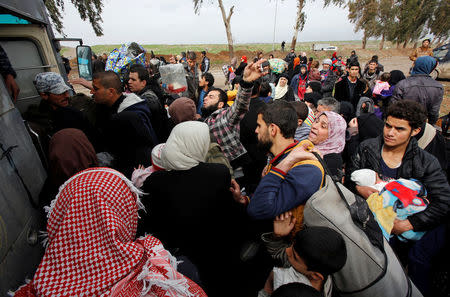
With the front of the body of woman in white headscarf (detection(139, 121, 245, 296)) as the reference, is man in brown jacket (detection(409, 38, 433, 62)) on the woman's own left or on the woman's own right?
on the woman's own right

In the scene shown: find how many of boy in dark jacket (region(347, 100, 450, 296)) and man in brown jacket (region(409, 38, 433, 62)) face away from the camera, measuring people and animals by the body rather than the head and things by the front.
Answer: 0

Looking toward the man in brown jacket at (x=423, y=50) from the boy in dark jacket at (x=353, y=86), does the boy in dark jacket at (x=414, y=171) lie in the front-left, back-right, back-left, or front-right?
back-right

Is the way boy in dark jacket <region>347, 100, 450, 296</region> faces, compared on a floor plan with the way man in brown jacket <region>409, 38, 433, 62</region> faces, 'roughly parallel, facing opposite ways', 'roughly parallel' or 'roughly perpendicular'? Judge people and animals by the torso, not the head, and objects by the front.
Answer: roughly parallel

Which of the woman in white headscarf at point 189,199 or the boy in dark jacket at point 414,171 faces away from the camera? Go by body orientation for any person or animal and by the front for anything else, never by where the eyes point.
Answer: the woman in white headscarf

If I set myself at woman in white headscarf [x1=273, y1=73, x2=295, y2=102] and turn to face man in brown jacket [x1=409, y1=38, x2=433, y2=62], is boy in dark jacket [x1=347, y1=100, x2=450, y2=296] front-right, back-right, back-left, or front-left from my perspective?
back-right

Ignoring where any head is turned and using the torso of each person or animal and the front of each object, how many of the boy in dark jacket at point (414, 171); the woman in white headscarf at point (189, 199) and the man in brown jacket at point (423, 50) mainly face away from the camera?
1

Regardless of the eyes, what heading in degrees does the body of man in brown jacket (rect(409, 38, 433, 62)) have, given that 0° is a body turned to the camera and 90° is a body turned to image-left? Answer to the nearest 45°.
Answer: approximately 45°

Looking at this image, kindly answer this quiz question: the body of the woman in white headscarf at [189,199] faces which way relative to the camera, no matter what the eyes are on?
away from the camera

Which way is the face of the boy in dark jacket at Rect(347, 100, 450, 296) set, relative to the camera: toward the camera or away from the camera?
toward the camera

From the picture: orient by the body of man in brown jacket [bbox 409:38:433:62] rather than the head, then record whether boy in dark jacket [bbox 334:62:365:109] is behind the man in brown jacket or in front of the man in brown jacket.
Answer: in front

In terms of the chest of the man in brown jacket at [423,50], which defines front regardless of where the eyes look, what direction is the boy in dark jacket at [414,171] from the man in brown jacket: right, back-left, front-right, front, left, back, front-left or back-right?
front-left

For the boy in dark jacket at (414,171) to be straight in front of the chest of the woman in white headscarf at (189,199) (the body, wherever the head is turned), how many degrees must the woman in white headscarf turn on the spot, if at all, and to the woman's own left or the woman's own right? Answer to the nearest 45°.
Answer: approximately 90° to the woman's own right

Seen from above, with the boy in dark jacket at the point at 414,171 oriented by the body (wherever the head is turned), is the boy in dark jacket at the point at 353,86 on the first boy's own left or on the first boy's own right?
on the first boy's own right
